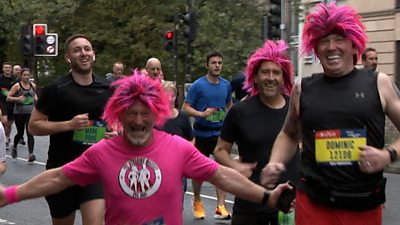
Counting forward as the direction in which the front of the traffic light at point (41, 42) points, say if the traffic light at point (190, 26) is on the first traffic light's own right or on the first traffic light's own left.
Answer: on the first traffic light's own left

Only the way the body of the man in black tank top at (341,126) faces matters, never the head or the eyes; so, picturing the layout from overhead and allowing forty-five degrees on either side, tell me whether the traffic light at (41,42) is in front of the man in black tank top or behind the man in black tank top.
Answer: behind

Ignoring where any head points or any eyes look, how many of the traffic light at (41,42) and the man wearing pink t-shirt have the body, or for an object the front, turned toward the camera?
2

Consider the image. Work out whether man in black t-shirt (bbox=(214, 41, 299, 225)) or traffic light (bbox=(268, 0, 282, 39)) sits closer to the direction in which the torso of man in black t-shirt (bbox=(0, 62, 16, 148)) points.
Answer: the man in black t-shirt

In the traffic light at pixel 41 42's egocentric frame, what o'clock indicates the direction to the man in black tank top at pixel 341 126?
The man in black tank top is roughly at 12 o'clock from the traffic light.

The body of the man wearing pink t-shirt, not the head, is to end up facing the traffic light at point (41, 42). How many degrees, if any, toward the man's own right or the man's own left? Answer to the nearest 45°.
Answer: approximately 180°

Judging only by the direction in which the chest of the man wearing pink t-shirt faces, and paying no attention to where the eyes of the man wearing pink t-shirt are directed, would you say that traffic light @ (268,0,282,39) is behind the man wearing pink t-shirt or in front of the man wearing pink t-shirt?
behind
